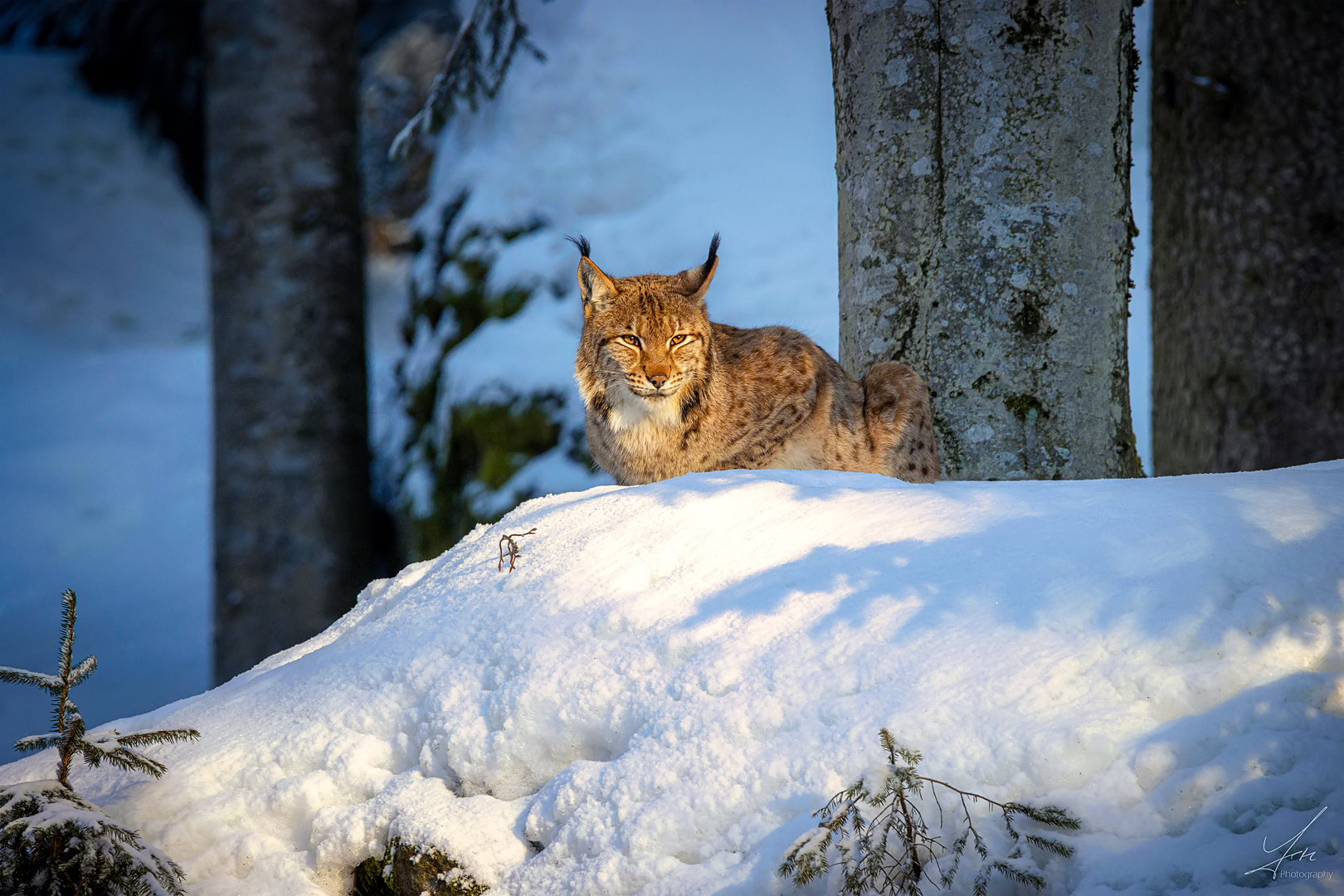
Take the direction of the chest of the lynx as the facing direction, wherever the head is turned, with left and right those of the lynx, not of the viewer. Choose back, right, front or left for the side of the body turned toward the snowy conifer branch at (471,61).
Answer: right

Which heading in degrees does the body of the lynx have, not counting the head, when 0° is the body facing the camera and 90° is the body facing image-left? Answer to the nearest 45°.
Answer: approximately 45°

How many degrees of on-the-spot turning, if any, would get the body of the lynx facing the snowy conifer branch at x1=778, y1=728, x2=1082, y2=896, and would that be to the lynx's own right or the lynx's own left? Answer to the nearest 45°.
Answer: approximately 45° to the lynx's own left

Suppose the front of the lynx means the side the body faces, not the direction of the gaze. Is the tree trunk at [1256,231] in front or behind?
behind

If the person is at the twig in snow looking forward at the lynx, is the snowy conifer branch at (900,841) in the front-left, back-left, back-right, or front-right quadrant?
back-right

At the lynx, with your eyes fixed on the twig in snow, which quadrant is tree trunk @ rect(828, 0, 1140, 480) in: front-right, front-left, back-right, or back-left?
back-left
